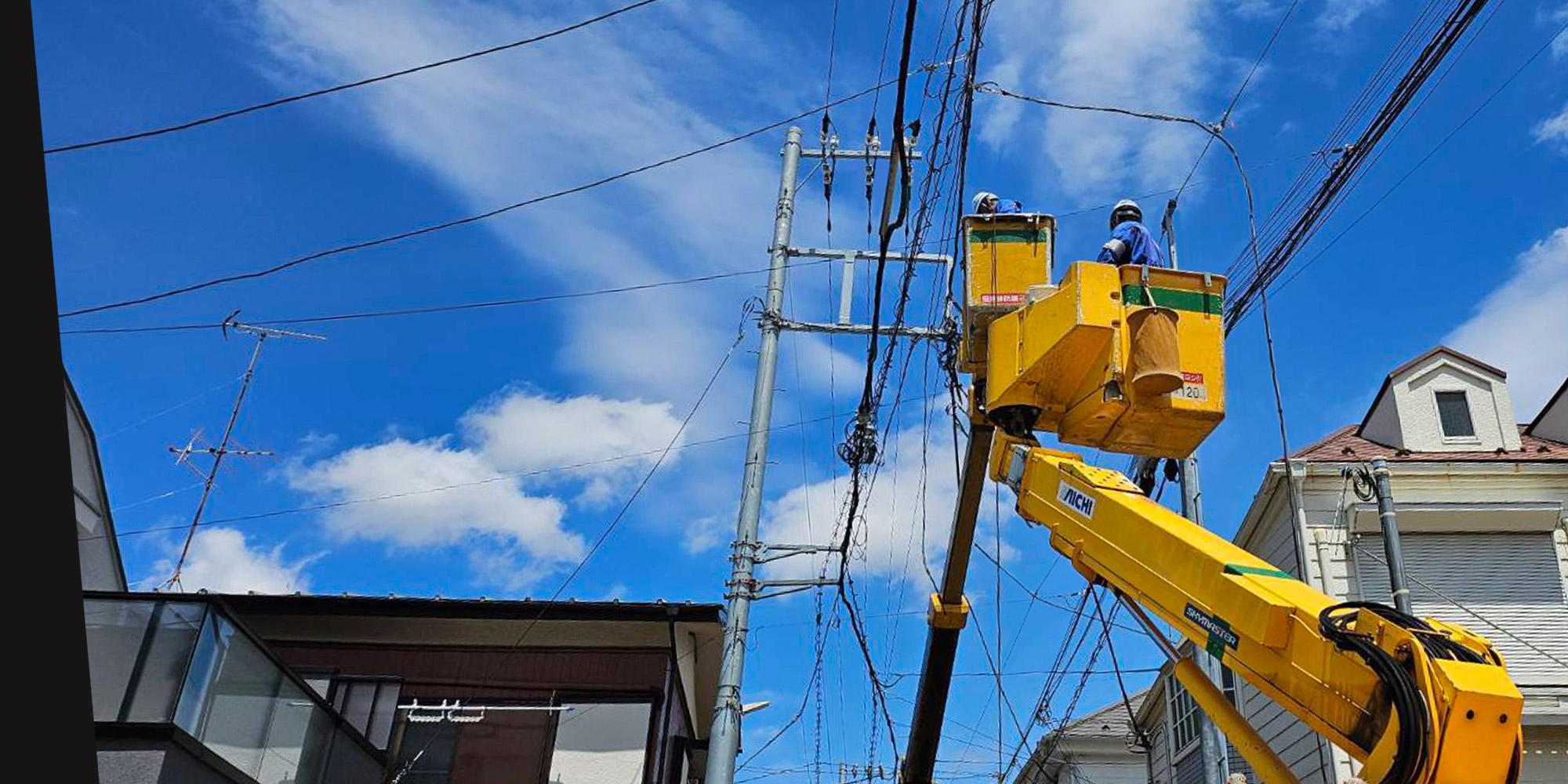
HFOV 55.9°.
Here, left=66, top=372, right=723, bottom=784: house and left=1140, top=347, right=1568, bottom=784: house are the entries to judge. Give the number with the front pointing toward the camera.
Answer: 2

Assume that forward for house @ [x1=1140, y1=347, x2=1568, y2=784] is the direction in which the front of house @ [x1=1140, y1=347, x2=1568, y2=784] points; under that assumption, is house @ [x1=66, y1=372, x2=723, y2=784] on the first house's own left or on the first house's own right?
on the first house's own right

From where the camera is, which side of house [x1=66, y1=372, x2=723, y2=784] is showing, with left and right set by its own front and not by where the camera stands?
front

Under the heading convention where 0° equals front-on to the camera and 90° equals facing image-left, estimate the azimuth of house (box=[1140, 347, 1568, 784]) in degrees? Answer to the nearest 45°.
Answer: approximately 0°

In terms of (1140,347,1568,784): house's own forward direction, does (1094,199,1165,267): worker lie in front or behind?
in front

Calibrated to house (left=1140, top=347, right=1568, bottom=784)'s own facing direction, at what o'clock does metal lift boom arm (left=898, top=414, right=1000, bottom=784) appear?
The metal lift boom arm is roughly at 1 o'clock from the house.

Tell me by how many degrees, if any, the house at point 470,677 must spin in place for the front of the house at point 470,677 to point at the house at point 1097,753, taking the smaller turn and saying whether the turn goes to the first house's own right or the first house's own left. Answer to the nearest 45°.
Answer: approximately 135° to the first house's own left

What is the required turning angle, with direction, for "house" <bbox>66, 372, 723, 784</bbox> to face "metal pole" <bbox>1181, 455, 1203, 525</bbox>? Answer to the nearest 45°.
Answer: approximately 45° to its left

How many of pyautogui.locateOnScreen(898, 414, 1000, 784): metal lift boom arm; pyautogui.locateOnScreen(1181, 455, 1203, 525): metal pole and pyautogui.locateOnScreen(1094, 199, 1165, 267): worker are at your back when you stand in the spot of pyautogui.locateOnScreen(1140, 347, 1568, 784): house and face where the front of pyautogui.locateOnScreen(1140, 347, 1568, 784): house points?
0

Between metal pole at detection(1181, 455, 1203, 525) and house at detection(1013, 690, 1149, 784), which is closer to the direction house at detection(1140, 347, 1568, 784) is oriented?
the metal pole
